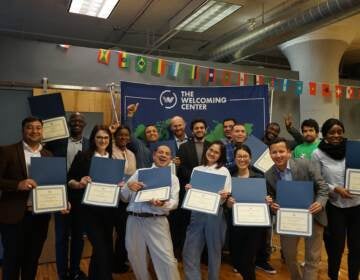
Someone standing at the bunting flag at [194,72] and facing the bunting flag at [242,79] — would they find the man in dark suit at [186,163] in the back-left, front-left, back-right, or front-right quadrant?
back-right

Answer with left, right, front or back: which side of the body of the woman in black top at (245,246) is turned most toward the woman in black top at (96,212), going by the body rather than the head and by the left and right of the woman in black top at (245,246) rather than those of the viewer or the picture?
right

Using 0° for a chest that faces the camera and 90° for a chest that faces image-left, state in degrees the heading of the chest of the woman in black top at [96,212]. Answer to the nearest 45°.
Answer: approximately 315°

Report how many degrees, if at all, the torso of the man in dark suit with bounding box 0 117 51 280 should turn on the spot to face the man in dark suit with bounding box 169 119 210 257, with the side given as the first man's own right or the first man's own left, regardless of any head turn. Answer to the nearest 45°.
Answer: approximately 45° to the first man's own left

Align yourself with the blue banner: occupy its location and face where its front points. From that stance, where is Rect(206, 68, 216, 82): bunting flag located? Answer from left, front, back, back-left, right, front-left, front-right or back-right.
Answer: back

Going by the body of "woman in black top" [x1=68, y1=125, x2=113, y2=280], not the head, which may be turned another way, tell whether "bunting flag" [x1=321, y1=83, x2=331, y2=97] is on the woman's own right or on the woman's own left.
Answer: on the woman's own left

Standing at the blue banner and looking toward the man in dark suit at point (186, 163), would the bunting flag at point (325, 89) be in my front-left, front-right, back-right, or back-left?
back-left

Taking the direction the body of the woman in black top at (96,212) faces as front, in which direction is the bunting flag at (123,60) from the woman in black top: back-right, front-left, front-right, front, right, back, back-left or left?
back-left

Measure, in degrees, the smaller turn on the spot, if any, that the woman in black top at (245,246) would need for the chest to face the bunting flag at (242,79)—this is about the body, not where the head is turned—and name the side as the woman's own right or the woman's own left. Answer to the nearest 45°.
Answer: approximately 180°

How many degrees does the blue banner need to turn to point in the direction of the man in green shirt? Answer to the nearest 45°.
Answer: approximately 45° to its left
